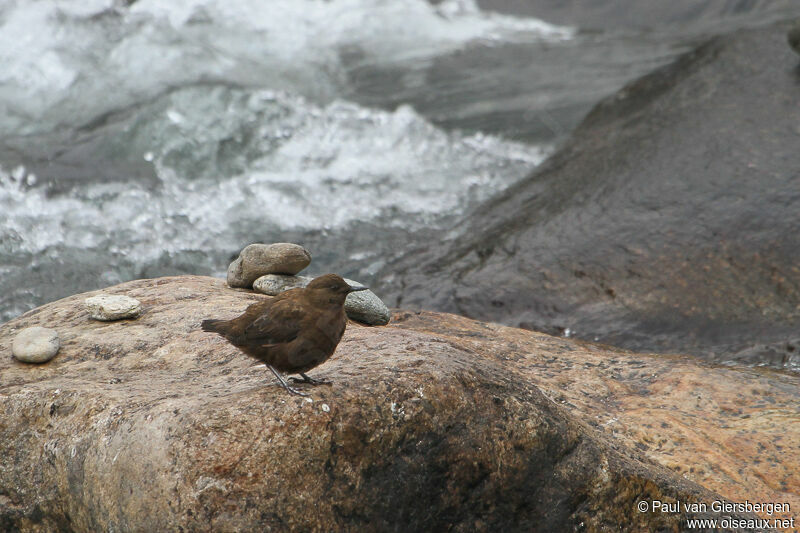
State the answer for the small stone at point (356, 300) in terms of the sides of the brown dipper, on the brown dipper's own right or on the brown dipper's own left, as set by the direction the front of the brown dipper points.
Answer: on the brown dipper's own left

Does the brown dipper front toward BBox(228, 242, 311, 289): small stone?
no

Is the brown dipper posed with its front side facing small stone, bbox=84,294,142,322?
no

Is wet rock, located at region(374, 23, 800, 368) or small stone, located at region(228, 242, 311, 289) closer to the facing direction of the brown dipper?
the wet rock

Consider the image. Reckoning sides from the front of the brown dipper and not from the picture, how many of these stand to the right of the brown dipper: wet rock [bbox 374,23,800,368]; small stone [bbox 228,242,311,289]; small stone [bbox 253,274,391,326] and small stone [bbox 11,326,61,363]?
0

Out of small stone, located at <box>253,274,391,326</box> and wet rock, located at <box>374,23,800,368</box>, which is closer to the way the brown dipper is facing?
the wet rock

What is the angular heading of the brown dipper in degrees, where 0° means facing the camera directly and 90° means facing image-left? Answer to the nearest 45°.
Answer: approximately 270°

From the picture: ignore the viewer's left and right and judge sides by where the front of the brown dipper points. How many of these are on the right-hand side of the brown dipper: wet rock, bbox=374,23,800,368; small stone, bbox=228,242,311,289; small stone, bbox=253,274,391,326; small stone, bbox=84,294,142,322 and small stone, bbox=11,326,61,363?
0

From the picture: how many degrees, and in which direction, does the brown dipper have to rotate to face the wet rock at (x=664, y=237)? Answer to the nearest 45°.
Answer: approximately 45° to its left

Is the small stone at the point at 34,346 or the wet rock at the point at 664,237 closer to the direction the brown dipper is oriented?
the wet rock
